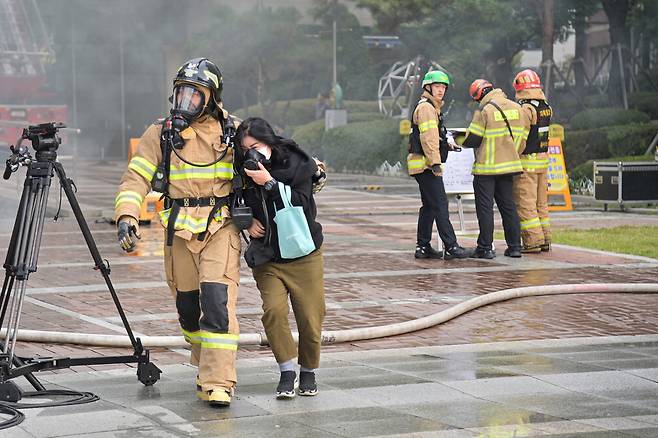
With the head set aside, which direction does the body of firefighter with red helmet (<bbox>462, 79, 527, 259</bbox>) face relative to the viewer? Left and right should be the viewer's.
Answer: facing away from the viewer and to the left of the viewer

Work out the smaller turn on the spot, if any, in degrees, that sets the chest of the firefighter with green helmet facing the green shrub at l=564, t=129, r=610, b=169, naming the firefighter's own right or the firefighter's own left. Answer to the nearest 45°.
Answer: approximately 90° to the firefighter's own left

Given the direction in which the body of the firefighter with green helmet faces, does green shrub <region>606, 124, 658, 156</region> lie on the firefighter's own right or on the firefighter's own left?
on the firefighter's own left

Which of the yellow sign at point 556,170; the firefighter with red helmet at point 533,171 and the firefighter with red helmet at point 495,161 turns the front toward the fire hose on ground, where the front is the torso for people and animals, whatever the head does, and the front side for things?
the yellow sign

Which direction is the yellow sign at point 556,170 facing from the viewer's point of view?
toward the camera

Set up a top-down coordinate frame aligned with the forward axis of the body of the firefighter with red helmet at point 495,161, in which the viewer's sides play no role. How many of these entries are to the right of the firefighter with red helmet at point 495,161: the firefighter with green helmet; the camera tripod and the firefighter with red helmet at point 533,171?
1

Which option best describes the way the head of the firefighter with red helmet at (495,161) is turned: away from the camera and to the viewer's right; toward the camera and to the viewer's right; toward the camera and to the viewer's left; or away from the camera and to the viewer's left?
away from the camera and to the viewer's left

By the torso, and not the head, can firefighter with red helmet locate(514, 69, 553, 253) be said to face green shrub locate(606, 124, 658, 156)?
no

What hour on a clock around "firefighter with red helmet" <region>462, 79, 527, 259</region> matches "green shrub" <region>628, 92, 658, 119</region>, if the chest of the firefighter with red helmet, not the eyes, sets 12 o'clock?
The green shrub is roughly at 2 o'clock from the firefighter with red helmet.
